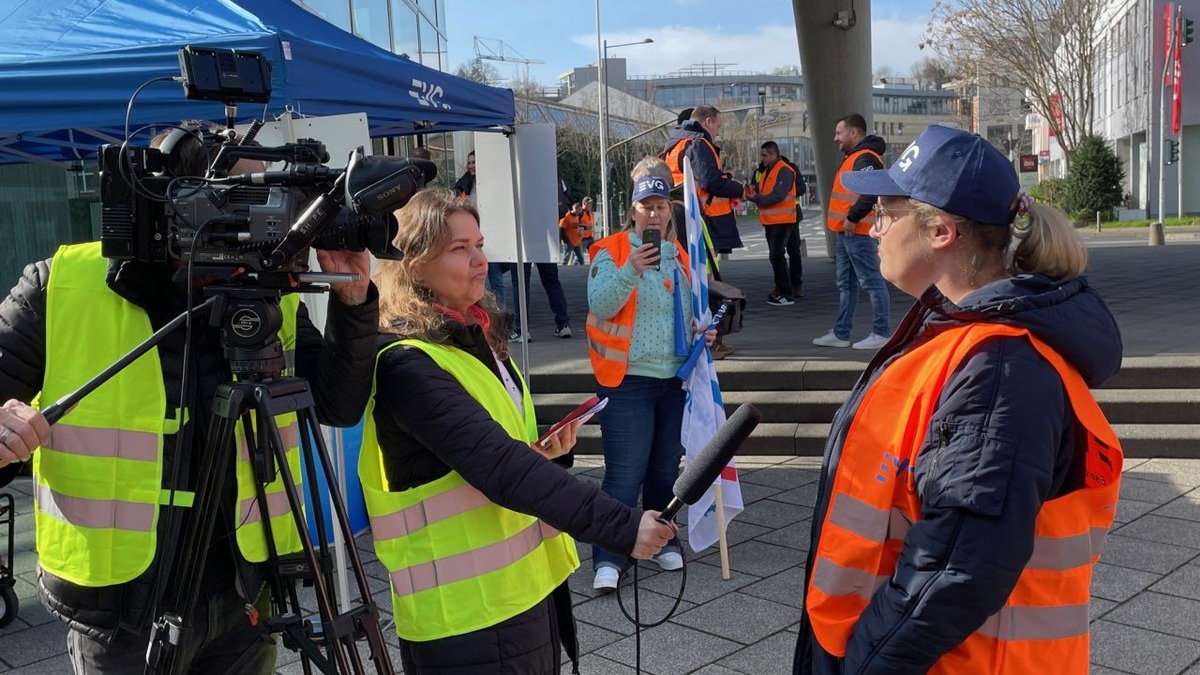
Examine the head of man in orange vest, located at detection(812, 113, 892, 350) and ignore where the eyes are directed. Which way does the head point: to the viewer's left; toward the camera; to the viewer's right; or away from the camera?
to the viewer's left

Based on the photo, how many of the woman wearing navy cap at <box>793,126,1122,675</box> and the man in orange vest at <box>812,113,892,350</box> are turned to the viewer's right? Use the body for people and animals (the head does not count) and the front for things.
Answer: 0

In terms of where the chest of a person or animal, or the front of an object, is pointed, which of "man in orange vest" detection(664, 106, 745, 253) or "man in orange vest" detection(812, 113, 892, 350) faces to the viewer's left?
"man in orange vest" detection(812, 113, 892, 350)

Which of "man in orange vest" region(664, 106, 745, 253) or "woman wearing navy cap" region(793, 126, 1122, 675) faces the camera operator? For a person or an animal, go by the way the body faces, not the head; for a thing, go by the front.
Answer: the woman wearing navy cap

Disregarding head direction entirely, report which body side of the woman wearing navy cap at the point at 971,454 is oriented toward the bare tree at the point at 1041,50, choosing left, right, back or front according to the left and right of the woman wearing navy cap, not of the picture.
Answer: right

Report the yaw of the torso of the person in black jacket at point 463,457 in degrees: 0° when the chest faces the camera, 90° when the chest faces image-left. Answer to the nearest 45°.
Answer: approximately 270°

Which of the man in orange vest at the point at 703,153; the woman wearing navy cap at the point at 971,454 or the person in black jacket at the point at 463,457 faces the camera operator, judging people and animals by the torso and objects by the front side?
the woman wearing navy cap

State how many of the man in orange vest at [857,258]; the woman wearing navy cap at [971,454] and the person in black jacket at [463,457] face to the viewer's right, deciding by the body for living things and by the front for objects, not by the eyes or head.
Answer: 1

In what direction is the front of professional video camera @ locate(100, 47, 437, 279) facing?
to the viewer's right
